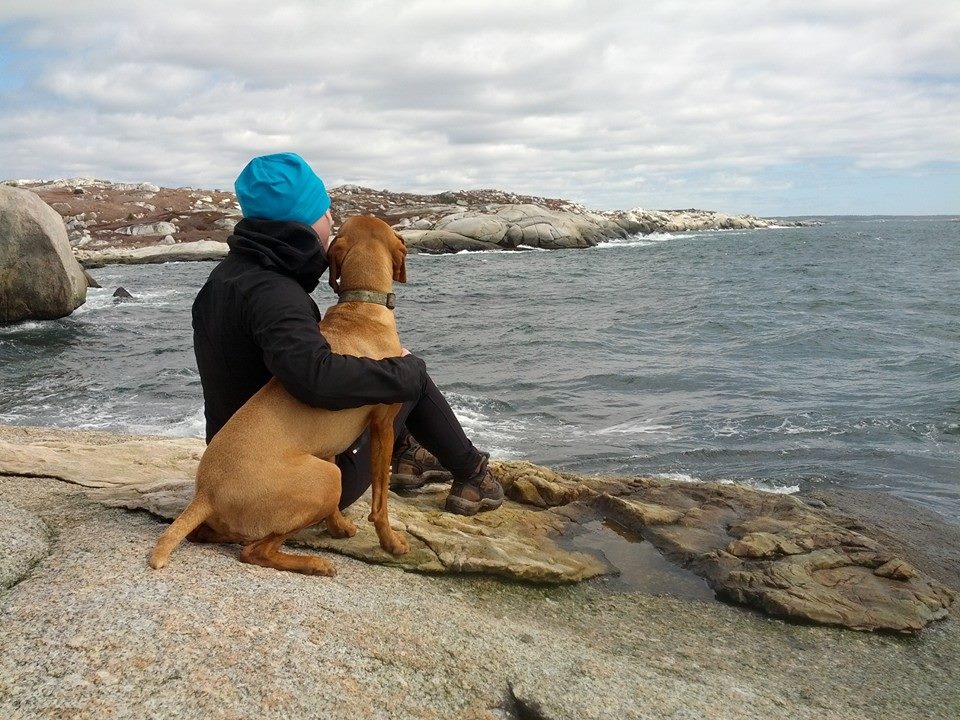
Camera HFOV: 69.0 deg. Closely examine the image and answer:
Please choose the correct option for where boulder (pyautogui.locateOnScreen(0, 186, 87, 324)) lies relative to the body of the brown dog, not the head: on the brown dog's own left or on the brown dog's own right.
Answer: on the brown dog's own left

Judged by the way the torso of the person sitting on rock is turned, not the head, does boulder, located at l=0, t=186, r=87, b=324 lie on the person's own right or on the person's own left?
on the person's own left

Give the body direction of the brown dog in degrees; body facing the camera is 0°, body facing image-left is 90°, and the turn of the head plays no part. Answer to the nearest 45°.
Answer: approximately 225°

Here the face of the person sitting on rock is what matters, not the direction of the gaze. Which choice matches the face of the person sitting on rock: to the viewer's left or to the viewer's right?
to the viewer's right

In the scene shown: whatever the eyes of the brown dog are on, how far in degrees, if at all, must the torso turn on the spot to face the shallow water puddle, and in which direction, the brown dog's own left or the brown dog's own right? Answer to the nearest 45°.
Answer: approximately 45° to the brown dog's own right

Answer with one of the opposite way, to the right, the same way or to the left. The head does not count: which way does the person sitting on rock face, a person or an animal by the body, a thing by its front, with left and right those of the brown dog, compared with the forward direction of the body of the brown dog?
the same way

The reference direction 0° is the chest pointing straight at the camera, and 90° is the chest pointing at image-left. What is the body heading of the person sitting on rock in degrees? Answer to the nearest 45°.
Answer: approximately 225°
